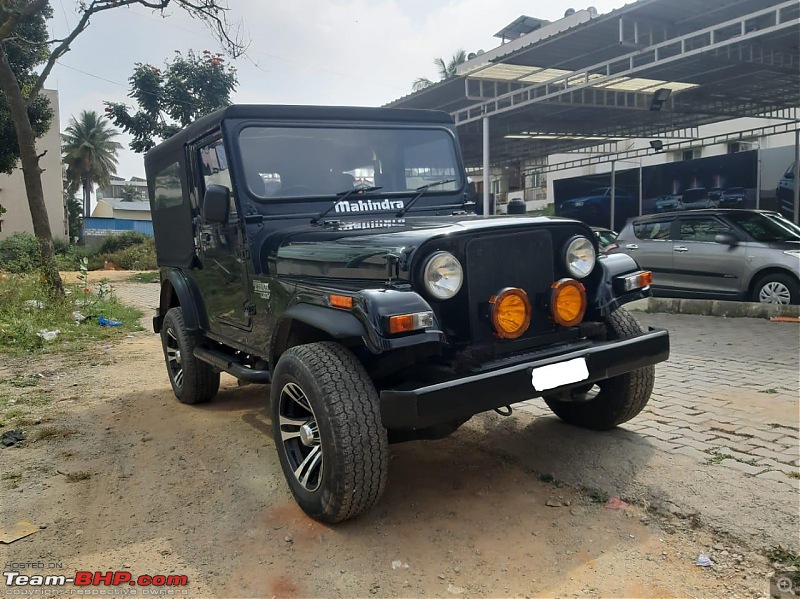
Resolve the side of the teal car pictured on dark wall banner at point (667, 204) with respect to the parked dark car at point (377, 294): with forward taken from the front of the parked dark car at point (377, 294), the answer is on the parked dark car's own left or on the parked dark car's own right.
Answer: on the parked dark car's own left

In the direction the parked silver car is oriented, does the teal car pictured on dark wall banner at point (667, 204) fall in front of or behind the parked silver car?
behind

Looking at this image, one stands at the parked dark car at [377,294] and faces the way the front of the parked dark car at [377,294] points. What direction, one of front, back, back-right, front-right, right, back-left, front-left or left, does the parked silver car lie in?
left

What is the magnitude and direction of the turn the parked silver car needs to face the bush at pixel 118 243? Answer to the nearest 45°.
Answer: approximately 180°

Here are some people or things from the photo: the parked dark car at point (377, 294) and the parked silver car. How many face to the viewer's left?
0

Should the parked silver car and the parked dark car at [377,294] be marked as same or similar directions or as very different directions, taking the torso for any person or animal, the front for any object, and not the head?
same or similar directions

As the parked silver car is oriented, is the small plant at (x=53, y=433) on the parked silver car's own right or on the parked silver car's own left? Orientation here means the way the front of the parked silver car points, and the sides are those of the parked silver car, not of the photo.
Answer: on the parked silver car's own right

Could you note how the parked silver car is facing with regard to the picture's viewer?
facing the viewer and to the right of the viewer

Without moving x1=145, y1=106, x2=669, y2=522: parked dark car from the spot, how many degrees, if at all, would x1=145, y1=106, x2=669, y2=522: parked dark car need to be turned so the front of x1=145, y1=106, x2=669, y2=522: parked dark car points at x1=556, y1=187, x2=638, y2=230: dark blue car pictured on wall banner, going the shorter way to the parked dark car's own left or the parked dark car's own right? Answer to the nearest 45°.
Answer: approximately 135° to the parked dark car's own left

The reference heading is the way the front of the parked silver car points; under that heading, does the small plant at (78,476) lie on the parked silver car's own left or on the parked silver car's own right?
on the parked silver car's own right

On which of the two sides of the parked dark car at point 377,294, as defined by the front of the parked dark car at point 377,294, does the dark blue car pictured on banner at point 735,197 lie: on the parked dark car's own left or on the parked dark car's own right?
on the parked dark car's own left

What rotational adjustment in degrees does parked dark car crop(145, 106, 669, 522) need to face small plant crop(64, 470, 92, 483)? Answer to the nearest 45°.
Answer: approximately 135° to its right

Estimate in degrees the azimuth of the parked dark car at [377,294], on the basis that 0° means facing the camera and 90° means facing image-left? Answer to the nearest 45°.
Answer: approximately 315°
